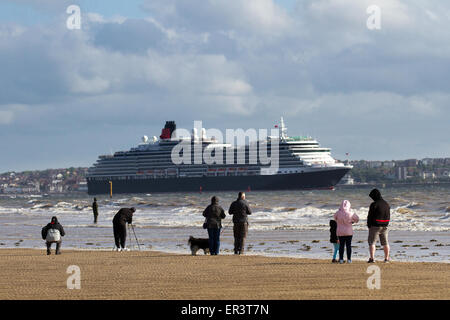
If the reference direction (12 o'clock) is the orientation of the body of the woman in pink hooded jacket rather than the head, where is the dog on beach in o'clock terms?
The dog on beach is roughly at 10 o'clock from the woman in pink hooded jacket.

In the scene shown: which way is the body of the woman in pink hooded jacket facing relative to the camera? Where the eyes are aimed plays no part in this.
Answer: away from the camera

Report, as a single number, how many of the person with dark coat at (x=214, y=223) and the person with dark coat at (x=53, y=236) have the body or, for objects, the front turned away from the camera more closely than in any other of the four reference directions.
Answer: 2

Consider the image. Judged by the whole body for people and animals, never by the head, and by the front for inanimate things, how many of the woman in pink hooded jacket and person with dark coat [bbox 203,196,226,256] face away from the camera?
2

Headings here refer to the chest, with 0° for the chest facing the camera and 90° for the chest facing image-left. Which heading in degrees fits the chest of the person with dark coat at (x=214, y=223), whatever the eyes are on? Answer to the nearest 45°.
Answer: approximately 180°

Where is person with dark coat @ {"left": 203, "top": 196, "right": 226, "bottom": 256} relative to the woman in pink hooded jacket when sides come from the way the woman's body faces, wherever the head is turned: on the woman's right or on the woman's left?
on the woman's left

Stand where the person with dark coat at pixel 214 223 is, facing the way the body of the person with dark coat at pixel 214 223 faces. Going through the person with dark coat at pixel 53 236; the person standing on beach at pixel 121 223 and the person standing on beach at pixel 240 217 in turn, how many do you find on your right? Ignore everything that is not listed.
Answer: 1

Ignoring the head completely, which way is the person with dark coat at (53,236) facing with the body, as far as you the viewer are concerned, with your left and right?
facing away from the viewer

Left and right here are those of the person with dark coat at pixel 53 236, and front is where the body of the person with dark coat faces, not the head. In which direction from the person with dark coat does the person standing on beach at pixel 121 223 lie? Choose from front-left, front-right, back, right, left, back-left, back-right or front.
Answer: right

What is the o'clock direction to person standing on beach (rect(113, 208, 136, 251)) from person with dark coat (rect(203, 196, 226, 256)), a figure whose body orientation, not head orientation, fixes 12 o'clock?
The person standing on beach is roughly at 10 o'clock from the person with dark coat.

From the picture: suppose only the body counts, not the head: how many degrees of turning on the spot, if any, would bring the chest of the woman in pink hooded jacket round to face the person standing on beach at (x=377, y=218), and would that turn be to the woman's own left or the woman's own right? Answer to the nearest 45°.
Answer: approximately 135° to the woman's own right
